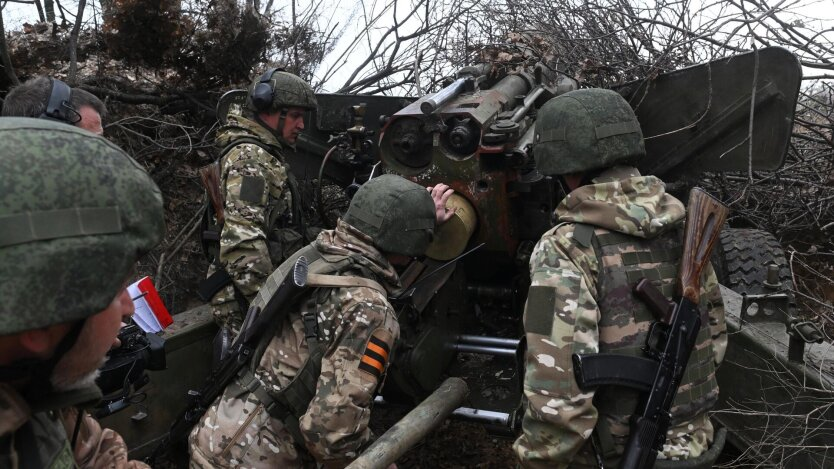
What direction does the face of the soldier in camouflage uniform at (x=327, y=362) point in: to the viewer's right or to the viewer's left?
to the viewer's right

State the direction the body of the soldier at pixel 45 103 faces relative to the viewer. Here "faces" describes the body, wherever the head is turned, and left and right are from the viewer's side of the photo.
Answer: facing to the right of the viewer

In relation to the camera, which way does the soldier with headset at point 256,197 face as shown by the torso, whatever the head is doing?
to the viewer's right

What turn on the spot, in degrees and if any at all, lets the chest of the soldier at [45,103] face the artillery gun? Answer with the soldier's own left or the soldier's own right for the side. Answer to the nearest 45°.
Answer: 0° — they already face it

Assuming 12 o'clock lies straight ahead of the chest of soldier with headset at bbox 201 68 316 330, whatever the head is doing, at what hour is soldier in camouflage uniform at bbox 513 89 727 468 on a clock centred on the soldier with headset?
The soldier in camouflage uniform is roughly at 2 o'clock from the soldier with headset.

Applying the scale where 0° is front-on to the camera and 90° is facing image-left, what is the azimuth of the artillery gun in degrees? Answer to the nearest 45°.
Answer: approximately 225°

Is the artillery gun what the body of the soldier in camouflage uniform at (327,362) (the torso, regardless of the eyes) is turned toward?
yes

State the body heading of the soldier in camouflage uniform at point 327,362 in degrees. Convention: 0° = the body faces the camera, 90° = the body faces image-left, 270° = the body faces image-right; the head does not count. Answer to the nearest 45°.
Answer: approximately 225°

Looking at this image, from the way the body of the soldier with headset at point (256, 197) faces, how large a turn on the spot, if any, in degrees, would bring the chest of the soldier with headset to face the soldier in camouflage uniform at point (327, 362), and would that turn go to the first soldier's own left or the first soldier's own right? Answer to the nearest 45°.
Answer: approximately 90° to the first soldier's own right
